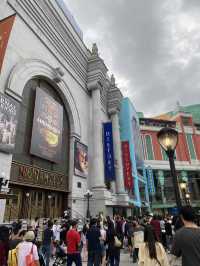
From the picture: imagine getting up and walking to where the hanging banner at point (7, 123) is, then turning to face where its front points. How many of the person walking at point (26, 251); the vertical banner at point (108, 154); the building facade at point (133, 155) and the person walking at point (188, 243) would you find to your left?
2

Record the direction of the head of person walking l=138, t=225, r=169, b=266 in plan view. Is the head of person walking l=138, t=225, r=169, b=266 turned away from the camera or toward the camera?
away from the camera

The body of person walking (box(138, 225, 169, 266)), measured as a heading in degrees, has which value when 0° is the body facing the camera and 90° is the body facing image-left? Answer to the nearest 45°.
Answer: approximately 180°

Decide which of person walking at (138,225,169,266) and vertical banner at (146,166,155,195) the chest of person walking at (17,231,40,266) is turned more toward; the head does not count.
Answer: the vertical banner

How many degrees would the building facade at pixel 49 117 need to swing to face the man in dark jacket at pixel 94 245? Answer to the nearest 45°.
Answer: approximately 45° to its right

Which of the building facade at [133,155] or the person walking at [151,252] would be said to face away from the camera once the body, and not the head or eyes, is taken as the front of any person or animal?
the person walking

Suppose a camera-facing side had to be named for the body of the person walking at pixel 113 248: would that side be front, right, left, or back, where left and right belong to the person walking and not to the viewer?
back

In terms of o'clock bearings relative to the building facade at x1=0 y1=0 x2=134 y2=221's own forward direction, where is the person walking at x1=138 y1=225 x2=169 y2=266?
The person walking is roughly at 1 o'clock from the building facade.

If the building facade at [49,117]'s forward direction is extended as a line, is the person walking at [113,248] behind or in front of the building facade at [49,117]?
in front

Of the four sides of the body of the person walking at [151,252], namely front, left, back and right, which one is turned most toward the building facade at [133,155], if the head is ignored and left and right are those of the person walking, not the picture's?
front

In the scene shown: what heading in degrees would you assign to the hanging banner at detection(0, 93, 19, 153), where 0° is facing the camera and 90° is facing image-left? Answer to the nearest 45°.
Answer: approximately 315°
